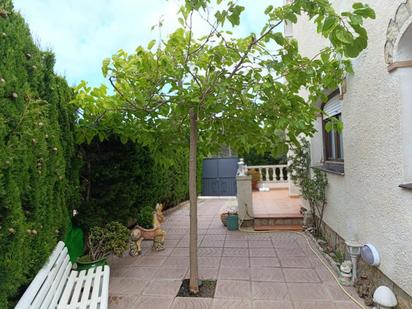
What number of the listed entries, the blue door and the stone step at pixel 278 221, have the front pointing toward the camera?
2

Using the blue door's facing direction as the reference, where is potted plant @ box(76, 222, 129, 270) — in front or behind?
in front

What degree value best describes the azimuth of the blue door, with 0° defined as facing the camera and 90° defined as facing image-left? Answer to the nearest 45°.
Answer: approximately 0°

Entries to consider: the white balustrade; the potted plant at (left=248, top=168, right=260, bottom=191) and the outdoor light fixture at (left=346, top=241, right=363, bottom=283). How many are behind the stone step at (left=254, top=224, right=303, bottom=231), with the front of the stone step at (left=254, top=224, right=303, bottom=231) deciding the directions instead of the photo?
2

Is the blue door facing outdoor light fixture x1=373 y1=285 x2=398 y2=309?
yes

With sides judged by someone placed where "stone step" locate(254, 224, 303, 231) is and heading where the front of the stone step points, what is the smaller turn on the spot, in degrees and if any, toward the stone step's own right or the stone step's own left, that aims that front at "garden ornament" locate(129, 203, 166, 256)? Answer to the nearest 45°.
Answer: approximately 45° to the stone step's own right

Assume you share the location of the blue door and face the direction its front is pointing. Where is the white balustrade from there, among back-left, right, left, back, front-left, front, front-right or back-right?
front-left

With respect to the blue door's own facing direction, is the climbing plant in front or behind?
in front

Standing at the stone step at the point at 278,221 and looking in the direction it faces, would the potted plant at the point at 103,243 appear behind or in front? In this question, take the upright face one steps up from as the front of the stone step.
in front

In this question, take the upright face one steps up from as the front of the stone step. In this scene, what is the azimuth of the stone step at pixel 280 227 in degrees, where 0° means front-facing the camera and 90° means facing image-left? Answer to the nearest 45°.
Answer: approximately 0°
